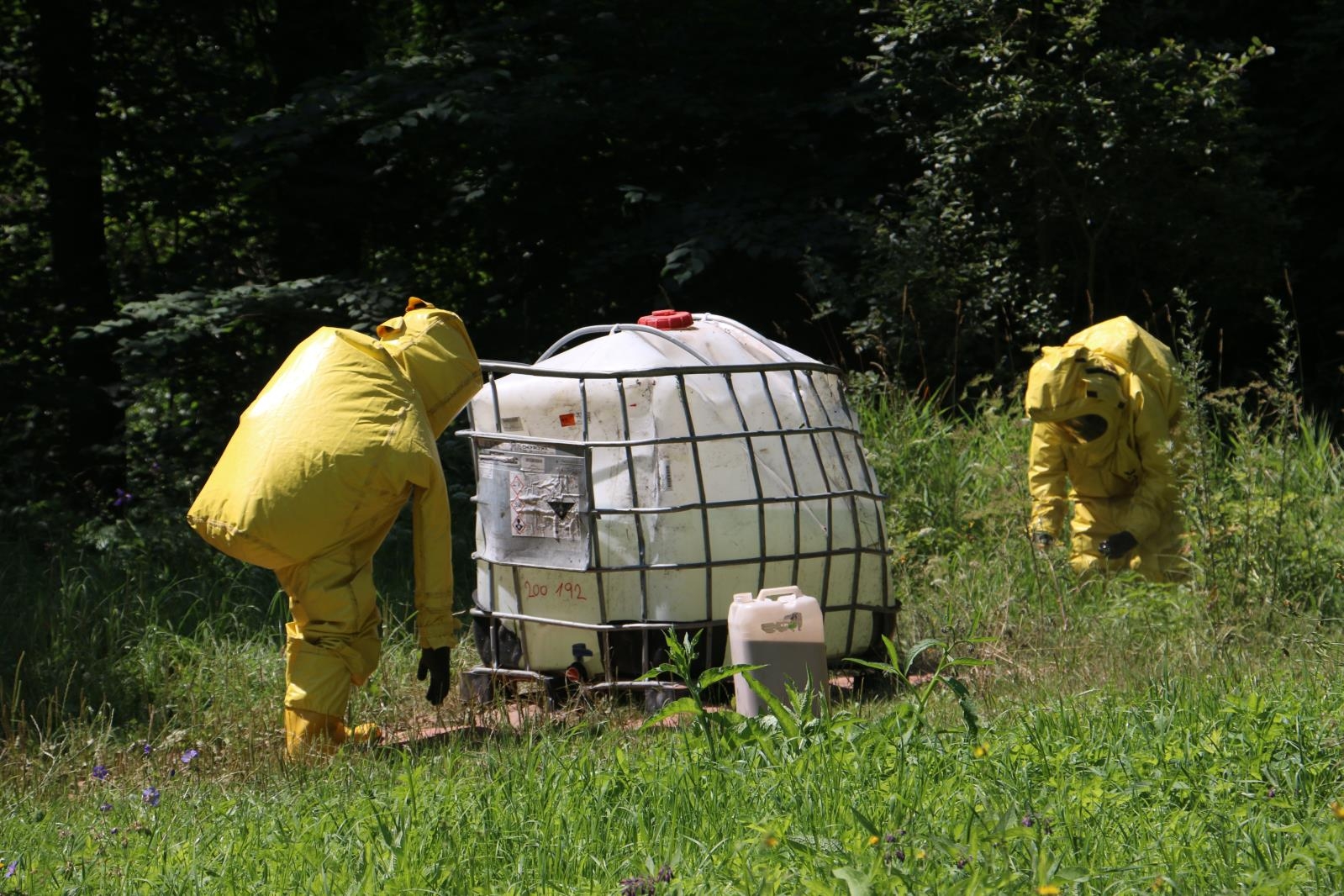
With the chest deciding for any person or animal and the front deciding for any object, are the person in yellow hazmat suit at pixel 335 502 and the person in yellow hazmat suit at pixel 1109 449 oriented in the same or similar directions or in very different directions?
very different directions

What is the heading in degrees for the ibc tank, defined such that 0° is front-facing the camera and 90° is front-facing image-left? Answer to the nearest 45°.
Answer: approximately 45°

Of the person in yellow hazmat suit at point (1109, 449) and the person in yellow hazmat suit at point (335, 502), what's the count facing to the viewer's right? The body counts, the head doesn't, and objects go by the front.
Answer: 1

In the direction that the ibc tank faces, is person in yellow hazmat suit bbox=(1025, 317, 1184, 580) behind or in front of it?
behind

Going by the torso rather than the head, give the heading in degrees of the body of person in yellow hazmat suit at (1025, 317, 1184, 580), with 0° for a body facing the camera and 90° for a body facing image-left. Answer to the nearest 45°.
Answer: approximately 45°

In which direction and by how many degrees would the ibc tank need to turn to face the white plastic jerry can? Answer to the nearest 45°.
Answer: approximately 90° to its left

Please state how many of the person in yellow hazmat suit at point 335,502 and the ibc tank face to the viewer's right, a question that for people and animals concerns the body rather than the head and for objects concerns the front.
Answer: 1

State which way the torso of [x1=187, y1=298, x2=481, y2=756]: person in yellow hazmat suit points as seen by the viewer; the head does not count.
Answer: to the viewer's right
